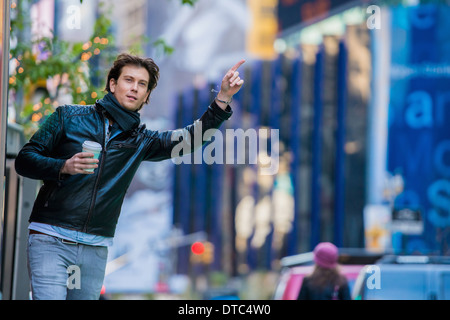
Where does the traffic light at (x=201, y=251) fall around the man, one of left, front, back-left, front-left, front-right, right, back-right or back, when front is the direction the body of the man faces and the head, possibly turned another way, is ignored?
back

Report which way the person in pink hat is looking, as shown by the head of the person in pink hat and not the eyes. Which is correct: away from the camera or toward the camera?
away from the camera

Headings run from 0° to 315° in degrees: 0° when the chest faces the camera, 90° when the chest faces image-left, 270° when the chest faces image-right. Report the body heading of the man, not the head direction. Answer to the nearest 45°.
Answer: approximately 0°

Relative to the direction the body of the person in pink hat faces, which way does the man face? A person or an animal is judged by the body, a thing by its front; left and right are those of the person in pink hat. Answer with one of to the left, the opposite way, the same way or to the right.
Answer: the opposite way

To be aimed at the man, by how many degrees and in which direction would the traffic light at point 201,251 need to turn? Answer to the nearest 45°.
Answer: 0° — it already faces them

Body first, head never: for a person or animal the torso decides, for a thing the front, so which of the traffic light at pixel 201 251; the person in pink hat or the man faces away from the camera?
the person in pink hat

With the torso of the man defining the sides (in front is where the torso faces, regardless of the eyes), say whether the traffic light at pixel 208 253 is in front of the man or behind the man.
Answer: behind

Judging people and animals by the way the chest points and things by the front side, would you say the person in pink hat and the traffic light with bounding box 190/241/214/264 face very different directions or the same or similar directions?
very different directions

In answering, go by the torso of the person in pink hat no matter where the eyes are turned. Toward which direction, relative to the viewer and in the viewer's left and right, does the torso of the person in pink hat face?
facing away from the viewer

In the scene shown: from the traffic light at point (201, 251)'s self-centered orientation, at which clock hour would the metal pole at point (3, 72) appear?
The metal pole is roughly at 12 o'clock from the traffic light.

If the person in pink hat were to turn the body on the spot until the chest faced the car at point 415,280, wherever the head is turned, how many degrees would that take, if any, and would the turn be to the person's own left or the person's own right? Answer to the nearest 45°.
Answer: approximately 45° to the person's own right

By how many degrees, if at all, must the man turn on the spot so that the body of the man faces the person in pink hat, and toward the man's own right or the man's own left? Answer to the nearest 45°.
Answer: approximately 135° to the man's own left

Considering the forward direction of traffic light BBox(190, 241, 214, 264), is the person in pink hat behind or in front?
in front
